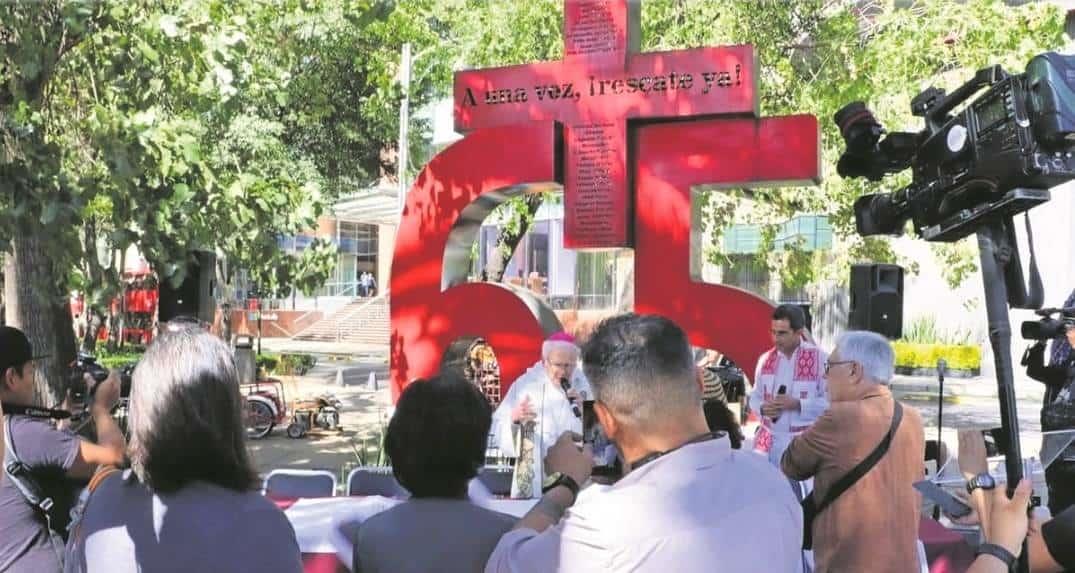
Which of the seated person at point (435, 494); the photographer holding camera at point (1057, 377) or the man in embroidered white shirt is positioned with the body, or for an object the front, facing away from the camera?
the seated person

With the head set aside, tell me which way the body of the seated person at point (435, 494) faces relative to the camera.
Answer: away from the camera

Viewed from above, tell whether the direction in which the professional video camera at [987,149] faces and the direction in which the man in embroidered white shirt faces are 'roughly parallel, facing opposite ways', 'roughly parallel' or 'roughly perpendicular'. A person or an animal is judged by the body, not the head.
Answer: roughly perpendicular

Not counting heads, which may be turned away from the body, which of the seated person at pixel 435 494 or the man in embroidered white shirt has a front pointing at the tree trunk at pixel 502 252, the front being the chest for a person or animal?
the seated person

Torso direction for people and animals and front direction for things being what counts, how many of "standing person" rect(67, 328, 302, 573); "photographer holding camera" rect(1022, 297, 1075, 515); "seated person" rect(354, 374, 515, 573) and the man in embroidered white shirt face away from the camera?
2

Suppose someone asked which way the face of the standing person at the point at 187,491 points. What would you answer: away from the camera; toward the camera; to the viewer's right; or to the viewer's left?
away from the camera

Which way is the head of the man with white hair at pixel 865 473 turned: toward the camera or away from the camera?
away from the camera

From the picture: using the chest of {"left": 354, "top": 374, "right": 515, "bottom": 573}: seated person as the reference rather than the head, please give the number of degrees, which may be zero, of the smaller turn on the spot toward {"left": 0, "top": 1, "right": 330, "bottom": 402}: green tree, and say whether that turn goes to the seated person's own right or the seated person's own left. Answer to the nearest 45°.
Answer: approximately 45° to the seated person's own left

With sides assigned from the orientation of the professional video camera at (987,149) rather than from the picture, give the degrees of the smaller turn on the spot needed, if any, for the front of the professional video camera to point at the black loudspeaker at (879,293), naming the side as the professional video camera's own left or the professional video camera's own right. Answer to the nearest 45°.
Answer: approximately 45° to the professional video camera's own right

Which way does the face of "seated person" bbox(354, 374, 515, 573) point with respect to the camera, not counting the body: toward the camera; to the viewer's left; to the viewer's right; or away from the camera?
away from the camera

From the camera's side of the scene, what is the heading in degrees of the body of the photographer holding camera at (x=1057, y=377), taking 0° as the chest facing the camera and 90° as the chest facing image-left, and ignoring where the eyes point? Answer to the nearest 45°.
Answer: approximately 90°

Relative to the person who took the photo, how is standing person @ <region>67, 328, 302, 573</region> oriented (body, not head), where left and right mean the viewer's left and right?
facing away from the viewer

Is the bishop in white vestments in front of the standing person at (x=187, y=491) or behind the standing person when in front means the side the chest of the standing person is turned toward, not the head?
in front
